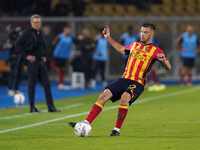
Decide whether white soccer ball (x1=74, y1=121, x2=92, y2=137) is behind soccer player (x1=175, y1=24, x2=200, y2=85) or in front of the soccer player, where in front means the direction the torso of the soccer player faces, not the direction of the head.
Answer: in front

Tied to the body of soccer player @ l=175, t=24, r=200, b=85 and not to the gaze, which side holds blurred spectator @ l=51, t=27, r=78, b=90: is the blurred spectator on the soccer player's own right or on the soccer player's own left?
on the soccer player's own right

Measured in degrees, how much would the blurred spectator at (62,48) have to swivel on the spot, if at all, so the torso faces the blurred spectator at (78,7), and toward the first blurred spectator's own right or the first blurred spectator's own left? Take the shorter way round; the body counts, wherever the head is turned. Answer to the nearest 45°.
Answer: approximately 135° to the first blurred spectator's own left

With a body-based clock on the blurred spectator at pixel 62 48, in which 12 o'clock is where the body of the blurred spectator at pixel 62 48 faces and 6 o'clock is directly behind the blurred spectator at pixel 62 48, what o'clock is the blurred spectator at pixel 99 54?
the blurred spectator at pixel 99 54 is roughly at 10 o'clock from the blurred spectator at pixel 62 48.

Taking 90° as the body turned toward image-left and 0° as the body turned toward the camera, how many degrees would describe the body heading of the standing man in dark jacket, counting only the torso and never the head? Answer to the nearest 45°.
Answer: approximately 315°

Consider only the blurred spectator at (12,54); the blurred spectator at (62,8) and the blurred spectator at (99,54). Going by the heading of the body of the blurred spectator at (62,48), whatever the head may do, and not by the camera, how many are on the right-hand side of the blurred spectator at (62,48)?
1

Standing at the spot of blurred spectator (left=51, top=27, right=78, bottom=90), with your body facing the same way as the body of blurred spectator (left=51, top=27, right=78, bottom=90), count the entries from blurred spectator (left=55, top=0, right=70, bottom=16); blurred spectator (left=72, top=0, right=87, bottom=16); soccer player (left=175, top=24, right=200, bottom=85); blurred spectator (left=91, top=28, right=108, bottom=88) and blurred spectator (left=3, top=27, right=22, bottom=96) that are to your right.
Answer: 1

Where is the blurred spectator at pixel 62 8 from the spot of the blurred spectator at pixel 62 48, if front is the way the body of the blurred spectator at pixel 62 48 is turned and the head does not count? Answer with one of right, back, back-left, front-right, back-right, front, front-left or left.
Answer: back-left

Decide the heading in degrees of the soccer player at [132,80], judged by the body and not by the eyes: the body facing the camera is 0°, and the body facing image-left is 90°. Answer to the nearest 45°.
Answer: approximately 45°

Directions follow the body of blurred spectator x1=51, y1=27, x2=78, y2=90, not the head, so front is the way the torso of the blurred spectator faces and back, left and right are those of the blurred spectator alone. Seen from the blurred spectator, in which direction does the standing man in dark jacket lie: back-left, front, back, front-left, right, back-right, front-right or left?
front-right

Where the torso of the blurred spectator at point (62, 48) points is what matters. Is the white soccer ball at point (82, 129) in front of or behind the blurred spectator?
in front

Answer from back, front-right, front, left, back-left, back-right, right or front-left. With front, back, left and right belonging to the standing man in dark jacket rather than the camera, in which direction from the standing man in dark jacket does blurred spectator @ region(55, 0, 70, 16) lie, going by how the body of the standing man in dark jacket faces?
back-left

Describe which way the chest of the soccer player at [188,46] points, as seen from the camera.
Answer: toward the camera
